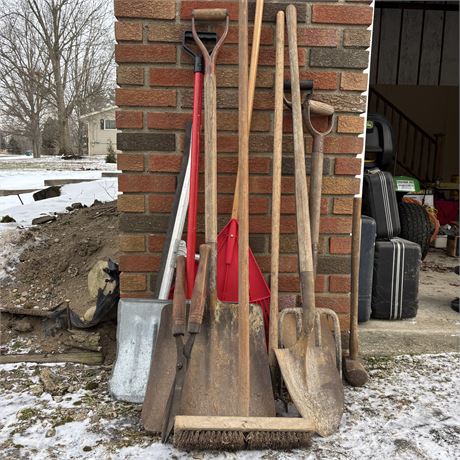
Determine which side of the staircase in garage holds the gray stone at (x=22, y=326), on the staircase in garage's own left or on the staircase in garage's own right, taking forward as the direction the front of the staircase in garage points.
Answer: on the staircase in garage's own right

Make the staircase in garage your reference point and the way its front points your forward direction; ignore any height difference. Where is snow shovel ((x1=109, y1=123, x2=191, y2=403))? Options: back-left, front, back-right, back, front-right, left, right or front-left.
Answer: right

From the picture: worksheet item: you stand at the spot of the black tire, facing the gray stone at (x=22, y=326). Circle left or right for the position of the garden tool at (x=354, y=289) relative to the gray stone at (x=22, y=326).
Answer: left

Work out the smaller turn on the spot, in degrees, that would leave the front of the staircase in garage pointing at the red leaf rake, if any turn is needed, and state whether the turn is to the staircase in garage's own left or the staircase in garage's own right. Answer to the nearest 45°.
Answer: approximately 90° to the staircase in garage's own right

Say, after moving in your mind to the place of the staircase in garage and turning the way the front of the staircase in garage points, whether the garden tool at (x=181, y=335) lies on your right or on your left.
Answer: on your right

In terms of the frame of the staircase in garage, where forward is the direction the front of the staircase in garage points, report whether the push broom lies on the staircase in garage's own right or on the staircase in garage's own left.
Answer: on the staircase in garage's own right
